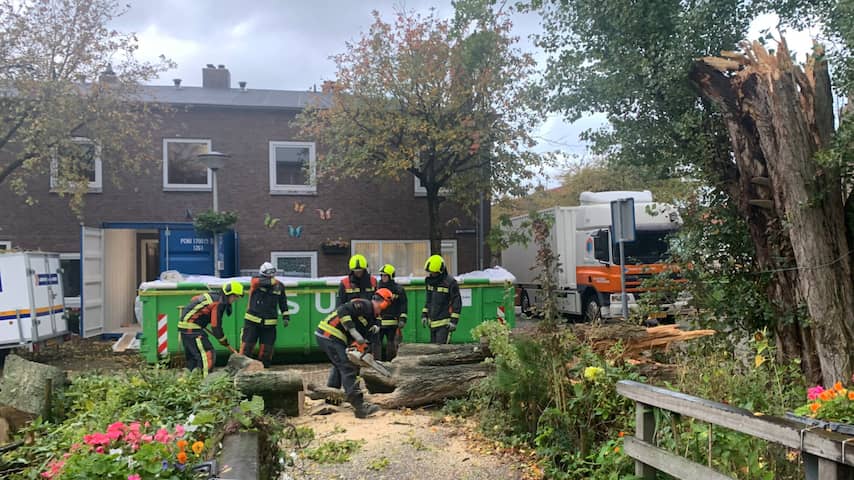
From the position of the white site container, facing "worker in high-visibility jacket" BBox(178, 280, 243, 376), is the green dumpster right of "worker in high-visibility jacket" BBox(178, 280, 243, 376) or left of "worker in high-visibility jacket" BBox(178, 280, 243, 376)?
left

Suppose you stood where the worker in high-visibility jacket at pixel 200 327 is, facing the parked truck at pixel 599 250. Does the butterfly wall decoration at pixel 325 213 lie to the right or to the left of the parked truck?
left

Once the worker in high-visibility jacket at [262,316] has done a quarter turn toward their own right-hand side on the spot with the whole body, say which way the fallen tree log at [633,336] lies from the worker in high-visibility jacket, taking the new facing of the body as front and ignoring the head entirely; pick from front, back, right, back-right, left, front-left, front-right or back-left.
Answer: back-left

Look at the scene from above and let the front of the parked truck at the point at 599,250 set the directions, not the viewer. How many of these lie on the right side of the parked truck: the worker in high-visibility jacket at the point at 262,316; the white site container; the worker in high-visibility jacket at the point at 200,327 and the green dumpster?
4

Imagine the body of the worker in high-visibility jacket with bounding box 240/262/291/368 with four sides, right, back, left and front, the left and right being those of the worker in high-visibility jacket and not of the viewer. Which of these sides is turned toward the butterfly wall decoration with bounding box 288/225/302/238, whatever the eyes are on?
back

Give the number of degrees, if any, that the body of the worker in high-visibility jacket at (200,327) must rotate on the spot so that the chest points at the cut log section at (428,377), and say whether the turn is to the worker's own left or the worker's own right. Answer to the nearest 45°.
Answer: approximately 45° to the worker's own right

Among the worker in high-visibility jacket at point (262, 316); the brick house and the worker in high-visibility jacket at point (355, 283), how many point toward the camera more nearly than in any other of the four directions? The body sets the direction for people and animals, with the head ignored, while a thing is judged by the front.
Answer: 3

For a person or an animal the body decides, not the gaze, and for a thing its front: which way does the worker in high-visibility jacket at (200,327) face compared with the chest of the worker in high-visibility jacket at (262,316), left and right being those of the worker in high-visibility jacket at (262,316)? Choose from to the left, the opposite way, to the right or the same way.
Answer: to the left

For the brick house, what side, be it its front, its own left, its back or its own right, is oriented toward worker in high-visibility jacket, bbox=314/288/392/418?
front

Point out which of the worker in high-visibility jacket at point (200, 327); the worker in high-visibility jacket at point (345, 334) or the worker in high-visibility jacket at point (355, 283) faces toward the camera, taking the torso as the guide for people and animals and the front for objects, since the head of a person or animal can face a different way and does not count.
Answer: the worker in high-visibility jacket at point (355, 283)

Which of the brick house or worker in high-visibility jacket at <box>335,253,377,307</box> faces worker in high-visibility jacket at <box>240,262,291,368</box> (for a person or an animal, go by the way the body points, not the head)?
the brick house

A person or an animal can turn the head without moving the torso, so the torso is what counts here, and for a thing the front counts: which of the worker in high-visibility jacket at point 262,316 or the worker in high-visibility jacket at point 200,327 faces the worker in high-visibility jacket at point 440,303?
the worker in high-visibility jacket at point 200,327

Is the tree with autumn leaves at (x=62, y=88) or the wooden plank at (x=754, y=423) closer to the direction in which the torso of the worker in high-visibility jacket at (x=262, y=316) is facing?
the wooden plank

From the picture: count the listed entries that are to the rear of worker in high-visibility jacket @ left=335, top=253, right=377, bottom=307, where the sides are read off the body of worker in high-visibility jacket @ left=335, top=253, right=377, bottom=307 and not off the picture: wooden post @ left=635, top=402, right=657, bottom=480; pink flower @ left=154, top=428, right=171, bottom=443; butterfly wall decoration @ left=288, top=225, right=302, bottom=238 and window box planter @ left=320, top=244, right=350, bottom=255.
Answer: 2

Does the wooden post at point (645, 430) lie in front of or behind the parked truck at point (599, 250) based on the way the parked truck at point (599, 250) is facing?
in front
